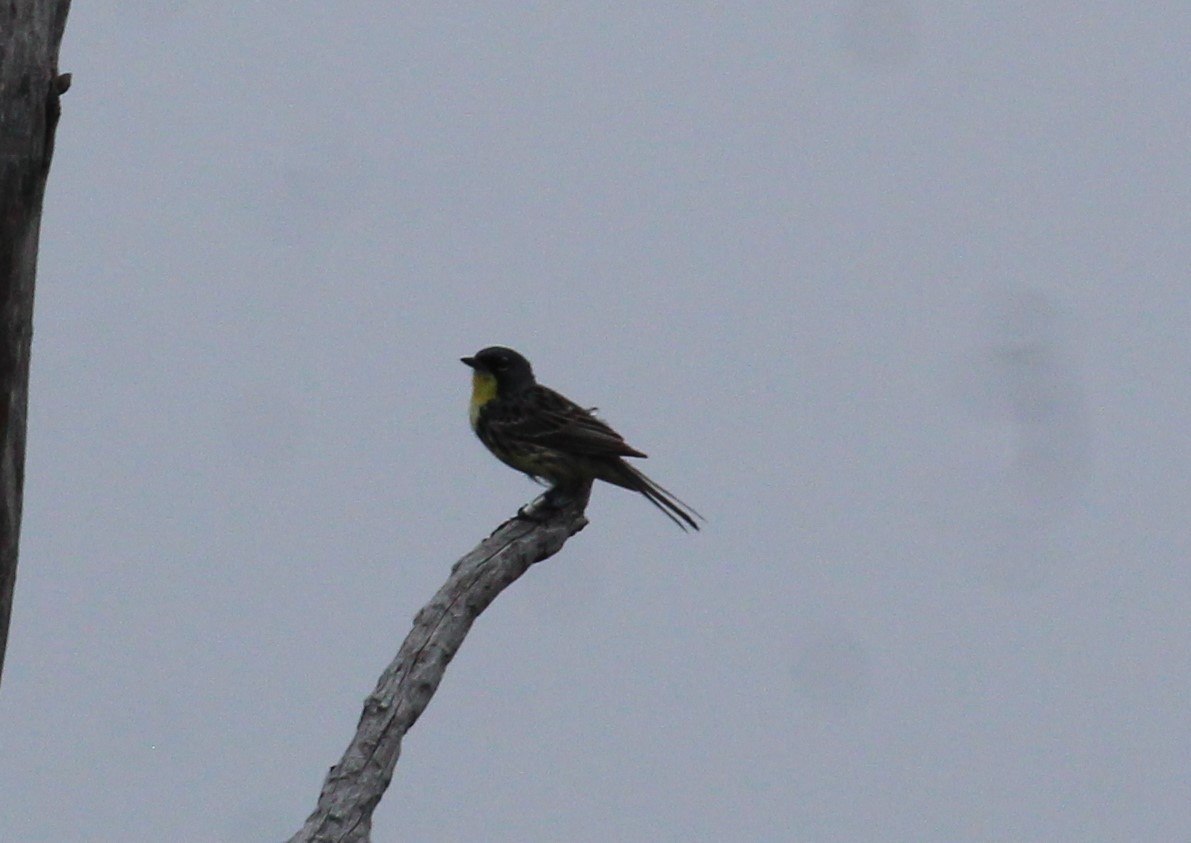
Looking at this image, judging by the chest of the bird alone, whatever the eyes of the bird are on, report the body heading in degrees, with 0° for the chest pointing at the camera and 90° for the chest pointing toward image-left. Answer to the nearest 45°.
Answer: approximately 90°

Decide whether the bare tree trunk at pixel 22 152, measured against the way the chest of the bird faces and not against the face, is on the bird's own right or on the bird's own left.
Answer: on the bird's own left
